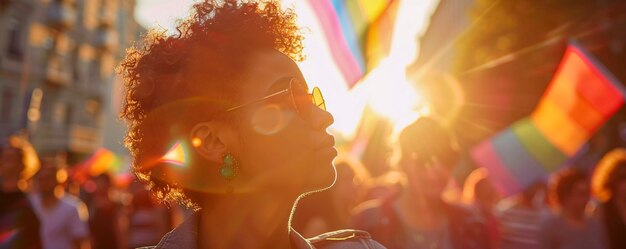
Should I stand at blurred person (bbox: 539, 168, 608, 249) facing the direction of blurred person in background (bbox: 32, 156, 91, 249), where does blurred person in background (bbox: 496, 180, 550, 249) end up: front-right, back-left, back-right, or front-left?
front-right

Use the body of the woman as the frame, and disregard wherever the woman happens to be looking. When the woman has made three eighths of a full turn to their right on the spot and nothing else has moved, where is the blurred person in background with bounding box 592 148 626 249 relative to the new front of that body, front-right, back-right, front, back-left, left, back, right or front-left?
back

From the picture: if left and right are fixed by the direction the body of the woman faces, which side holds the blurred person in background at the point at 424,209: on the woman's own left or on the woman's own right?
on the woman's own left

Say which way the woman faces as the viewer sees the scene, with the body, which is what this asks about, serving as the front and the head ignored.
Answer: to the viewer's right

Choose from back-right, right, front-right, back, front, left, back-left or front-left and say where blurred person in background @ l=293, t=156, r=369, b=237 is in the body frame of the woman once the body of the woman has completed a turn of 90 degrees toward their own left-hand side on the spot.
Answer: front

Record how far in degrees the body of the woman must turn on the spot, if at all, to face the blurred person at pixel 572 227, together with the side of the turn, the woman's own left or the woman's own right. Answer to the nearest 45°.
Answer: approximately 45° to the woman's own left

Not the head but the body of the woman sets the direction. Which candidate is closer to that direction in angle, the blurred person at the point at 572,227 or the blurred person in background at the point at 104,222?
the blurred person at the point at 572,227

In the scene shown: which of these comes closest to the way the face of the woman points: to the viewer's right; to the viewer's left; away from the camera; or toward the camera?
to the viewer's right
